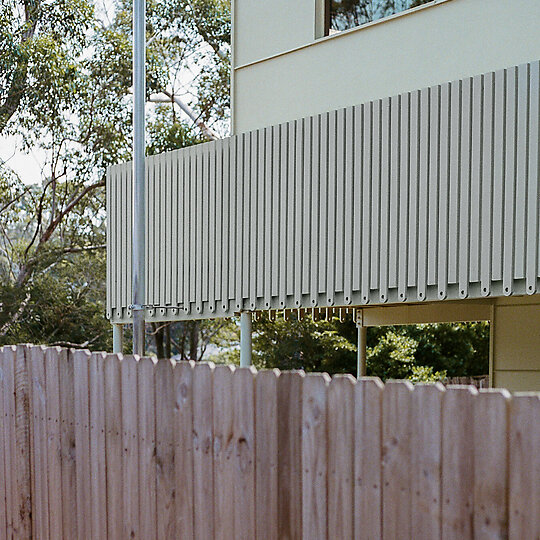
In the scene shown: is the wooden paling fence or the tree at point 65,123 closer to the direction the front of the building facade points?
the wooden paling fence

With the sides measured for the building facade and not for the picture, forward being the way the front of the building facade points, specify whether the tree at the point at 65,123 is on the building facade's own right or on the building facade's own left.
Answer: on the building facade's own right

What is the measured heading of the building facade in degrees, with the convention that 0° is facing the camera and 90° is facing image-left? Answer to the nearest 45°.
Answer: approximately 45°
